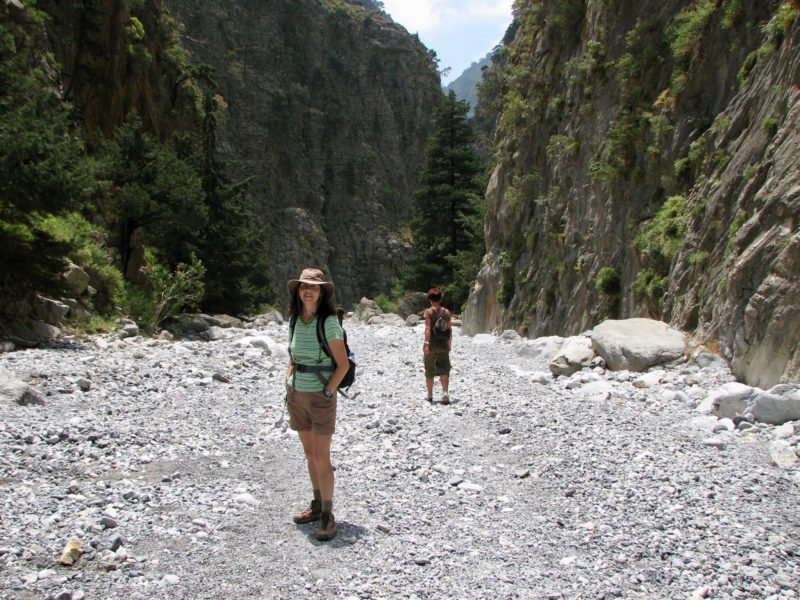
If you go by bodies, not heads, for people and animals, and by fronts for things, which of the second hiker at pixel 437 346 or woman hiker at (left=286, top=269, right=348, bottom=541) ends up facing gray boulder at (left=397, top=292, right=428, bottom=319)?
the second hiker

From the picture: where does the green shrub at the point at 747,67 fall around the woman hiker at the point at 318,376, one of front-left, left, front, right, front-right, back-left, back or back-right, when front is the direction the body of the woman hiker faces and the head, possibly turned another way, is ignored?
back

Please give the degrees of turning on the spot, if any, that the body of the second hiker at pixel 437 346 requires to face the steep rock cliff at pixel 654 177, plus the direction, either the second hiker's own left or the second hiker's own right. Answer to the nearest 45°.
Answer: approximately 45° to the second hiker's own right

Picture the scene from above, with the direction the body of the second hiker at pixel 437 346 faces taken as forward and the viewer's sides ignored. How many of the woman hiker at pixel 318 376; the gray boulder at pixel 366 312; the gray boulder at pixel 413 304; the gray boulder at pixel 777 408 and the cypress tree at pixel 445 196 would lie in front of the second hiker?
3

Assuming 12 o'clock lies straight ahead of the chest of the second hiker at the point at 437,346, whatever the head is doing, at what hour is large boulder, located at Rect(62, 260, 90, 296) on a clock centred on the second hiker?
The large boulder is roughly at 10 o'clock from the second hiker.

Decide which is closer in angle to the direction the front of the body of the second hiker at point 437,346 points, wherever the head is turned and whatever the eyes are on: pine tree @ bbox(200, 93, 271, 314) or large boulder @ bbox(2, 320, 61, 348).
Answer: the pine tree

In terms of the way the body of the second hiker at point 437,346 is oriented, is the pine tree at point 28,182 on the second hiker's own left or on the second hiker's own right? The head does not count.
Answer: on the second hiker's own left

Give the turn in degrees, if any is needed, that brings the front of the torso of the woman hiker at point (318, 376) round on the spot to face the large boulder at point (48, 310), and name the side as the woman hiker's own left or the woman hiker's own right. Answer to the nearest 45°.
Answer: approximately 90° to the woman hiker's own right

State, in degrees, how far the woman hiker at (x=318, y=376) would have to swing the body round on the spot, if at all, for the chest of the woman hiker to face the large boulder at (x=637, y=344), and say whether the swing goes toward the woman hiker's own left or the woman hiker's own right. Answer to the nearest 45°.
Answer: approximately 180°

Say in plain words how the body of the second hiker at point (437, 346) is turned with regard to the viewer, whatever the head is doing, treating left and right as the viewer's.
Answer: facing away from the viewer

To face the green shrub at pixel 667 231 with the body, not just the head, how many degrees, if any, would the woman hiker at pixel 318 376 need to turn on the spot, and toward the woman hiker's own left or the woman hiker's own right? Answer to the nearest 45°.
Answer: approximately 180°

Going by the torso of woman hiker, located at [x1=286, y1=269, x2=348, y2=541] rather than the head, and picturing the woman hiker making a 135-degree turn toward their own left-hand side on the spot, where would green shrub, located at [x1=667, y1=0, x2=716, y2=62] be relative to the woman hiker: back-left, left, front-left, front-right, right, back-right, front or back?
front-left

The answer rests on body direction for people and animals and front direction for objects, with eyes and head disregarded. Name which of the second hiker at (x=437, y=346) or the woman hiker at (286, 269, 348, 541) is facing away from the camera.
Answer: the second hiker

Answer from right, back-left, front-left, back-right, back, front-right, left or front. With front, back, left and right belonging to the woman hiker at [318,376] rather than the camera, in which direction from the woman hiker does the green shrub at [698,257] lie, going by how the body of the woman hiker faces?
back

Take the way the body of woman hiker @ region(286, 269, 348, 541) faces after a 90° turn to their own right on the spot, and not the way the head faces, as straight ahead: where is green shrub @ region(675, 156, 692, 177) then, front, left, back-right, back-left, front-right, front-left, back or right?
right
